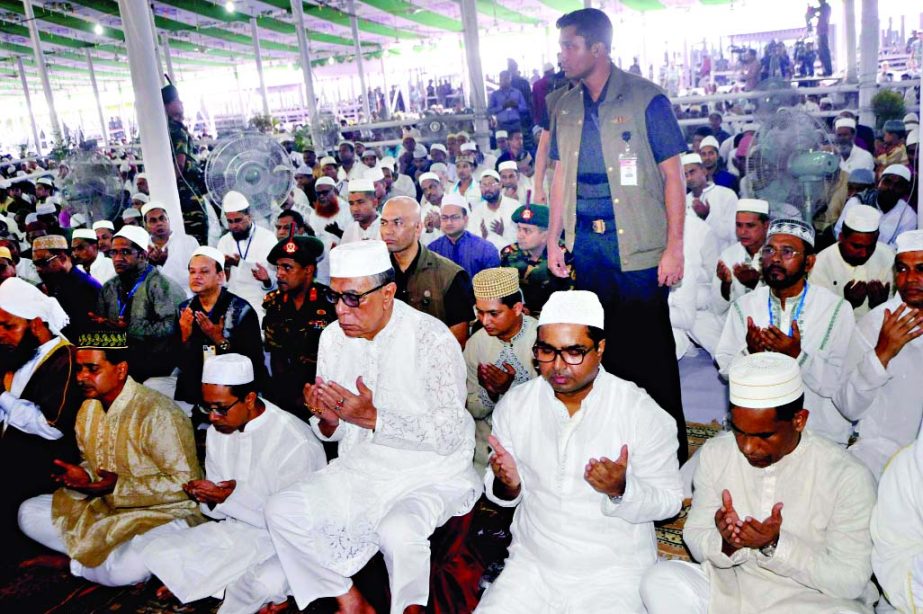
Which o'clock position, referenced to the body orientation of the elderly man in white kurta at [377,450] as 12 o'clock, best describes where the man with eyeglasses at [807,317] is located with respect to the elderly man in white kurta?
The man with eyeglasses is roughly at 7 o'clock from the elderly man in white kurta.

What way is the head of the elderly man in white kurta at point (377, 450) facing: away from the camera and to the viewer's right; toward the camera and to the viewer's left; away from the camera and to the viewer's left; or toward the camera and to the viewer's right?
toward the camera and to the viewer's left

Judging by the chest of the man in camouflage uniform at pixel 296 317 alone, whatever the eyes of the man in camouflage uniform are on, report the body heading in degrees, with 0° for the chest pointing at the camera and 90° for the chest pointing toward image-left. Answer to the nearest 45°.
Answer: approximately 45°

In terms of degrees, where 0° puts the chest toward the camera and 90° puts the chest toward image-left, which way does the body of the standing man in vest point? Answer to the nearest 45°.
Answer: approximately 45°

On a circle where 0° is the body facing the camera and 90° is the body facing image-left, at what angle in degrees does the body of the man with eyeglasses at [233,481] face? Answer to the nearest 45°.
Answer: approximately 45°

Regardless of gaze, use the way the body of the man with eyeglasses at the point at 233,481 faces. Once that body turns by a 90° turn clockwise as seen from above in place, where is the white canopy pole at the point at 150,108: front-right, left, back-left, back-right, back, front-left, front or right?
front-right

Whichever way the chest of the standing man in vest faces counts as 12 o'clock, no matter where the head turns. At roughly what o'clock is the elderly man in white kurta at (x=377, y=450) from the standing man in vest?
The elderly man in white kurta is roughly at 12 o'clock from the standing man in vest.

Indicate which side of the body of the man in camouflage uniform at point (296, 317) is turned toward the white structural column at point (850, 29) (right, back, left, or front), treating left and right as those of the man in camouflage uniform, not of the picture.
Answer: back

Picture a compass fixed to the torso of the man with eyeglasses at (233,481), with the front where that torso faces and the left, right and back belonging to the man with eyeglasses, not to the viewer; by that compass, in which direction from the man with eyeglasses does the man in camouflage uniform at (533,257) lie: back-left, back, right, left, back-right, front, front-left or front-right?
back

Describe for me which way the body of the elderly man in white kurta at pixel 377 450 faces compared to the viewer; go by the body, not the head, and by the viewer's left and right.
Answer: facing the viewer and to the left of the viewer

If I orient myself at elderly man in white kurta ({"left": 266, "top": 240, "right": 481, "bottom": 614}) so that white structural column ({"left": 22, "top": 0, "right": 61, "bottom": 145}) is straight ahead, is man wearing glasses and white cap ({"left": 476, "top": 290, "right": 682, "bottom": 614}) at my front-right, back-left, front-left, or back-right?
back-right

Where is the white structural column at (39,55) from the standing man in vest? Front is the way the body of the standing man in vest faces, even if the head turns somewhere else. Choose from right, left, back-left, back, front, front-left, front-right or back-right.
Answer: right

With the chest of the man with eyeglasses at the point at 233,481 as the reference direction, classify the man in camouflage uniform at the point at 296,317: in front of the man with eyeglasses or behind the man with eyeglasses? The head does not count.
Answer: behind

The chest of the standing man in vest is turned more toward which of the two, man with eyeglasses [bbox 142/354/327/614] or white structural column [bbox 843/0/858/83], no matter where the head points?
the man with eyeglasses

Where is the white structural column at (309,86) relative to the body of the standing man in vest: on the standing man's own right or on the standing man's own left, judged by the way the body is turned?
on the standing man's own right
